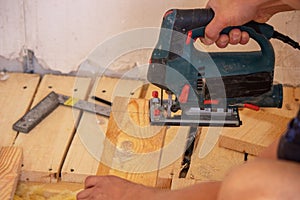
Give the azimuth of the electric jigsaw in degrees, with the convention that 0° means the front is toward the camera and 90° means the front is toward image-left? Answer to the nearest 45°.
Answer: approximately 90°

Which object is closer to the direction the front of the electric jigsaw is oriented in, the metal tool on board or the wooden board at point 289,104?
the metal tool on board

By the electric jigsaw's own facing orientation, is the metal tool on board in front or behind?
in front

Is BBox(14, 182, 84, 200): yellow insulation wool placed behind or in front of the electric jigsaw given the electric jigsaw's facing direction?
in front
